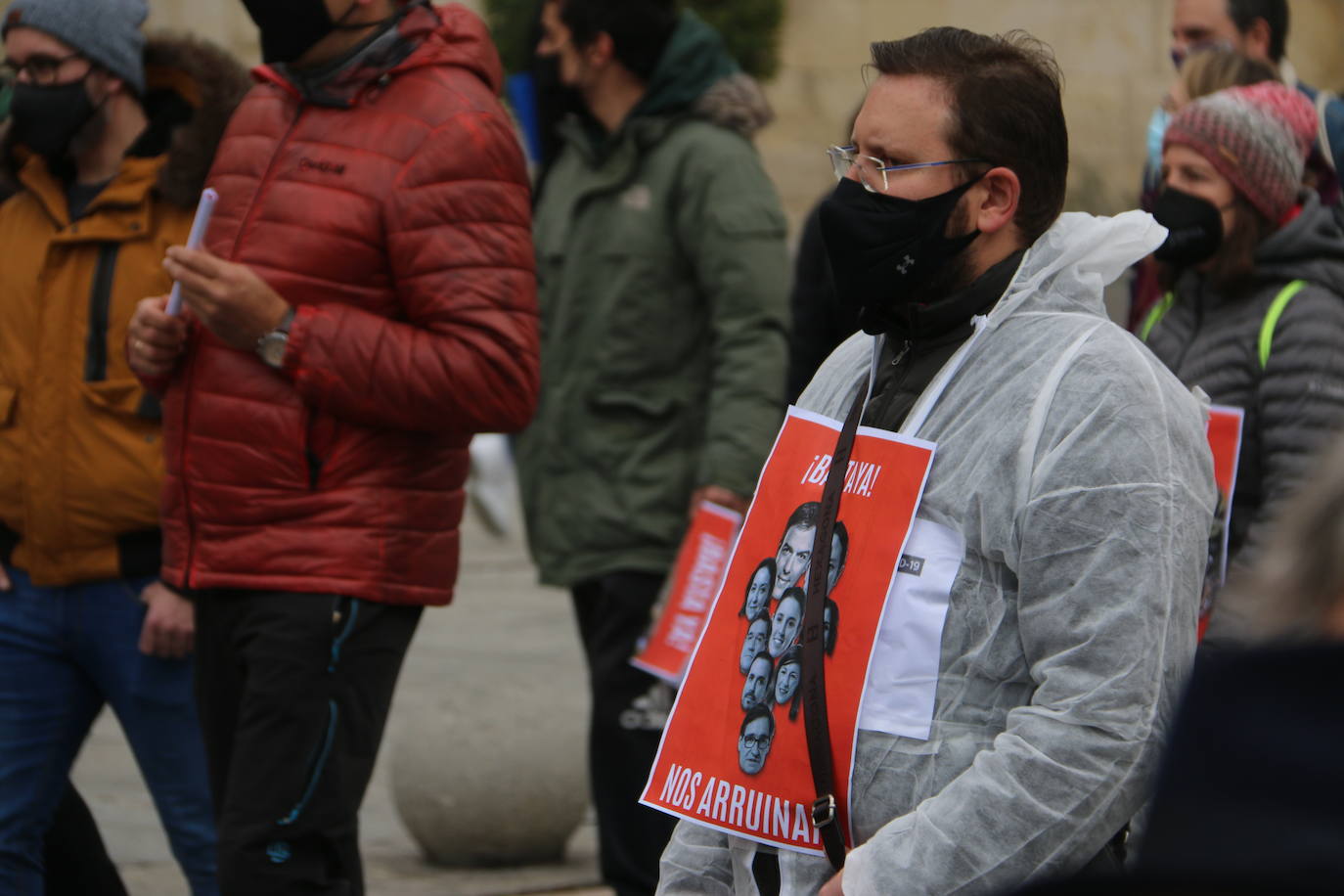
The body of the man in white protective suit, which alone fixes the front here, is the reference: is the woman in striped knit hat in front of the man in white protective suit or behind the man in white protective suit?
behind

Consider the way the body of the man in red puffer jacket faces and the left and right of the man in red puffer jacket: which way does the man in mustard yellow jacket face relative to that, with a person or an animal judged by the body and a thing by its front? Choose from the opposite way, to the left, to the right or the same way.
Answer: the same way

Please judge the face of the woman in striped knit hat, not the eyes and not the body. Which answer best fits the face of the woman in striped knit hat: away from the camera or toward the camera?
toward the camera

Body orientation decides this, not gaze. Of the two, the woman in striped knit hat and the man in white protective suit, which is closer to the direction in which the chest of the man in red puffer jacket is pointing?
the man in white protective suit

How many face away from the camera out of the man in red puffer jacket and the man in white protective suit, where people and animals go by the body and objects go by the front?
0

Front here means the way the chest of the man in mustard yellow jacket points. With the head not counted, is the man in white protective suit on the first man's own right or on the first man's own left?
on the first man's own left

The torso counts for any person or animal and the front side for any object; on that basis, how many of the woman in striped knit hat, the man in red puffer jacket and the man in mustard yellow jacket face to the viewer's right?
0

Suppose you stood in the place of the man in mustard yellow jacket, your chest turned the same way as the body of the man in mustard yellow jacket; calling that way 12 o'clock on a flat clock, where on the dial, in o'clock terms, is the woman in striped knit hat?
The woman in striped knit hat is roughly at 8 o'clock from the man in mustard yellow jacket.

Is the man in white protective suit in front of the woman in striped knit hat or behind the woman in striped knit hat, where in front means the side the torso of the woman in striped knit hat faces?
in front

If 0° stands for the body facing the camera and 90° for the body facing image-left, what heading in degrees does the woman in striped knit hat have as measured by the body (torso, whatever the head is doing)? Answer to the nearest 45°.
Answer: approximately 45°

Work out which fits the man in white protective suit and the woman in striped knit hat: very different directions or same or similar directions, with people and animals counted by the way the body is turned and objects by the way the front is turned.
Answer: same or similar directions

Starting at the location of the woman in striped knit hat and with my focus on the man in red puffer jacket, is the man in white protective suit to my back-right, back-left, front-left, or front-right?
front-left

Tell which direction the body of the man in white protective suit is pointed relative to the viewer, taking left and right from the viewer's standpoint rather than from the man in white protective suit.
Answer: facing the viewer and to the left of the viewer

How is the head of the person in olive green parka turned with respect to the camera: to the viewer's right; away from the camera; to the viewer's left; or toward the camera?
to the viewer's left

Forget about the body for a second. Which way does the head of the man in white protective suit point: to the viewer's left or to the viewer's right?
to the viewer's left

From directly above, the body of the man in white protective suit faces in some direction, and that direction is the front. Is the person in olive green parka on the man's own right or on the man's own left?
on the man's own right

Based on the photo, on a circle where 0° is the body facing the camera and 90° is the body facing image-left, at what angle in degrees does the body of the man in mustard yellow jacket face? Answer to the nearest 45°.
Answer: approximately 45°

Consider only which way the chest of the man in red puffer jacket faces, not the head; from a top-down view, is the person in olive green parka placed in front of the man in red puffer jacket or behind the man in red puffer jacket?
behind

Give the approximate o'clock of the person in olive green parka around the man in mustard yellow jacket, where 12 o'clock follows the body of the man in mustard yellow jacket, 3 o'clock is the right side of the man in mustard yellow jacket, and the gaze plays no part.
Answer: The person in olive green parka is roughly at 7 o'clock from the man in mustard yellow jacket.

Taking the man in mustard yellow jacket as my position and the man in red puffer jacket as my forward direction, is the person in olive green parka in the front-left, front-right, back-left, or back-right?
front-left

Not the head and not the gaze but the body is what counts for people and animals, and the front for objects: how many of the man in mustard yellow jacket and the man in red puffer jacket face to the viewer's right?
0
